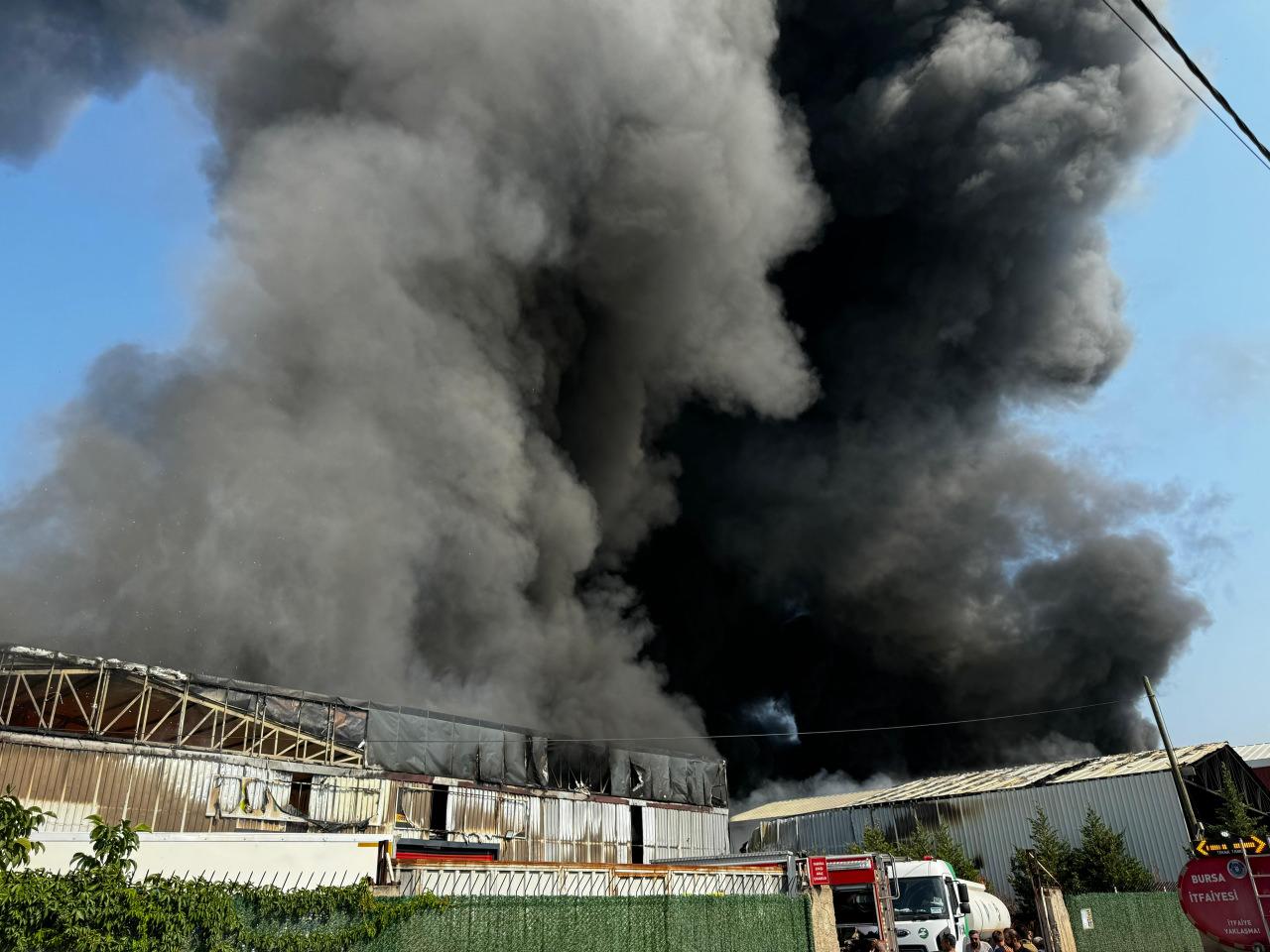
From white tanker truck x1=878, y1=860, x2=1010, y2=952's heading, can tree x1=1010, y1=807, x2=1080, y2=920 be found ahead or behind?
behind

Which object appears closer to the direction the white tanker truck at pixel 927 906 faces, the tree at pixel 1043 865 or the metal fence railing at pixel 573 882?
the metal fence railing

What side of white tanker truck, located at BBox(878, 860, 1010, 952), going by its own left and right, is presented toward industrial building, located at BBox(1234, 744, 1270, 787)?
back

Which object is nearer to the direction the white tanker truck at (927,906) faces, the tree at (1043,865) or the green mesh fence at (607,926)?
the green mesh fence
